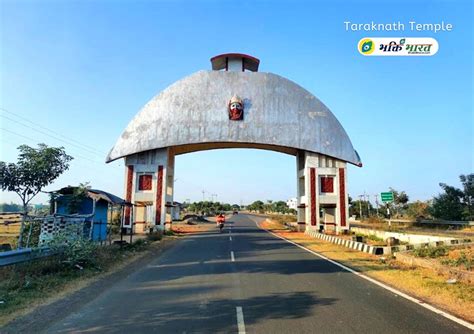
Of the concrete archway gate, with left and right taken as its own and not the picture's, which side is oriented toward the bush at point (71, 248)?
front

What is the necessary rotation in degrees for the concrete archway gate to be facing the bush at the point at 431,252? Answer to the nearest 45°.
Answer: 0° — it already faces it

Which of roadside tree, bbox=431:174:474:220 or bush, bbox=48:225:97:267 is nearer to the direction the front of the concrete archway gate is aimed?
the bush

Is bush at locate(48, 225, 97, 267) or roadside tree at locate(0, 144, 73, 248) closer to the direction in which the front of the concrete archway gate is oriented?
the bush

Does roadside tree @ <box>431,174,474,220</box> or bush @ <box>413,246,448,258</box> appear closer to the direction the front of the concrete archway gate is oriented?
the bush

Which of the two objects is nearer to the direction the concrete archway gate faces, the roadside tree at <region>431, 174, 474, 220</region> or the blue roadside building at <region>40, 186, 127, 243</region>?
the blue roadside building

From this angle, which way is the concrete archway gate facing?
toward the camera

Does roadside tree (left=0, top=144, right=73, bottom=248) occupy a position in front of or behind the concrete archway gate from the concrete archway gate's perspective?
in front

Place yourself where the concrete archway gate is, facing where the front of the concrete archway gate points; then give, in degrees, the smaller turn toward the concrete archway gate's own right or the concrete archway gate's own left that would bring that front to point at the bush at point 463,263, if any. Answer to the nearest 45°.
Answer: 0° — it already faces it

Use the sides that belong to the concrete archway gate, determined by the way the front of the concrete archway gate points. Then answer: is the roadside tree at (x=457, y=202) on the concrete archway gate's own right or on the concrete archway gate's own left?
on the concrete archway gate's own left
